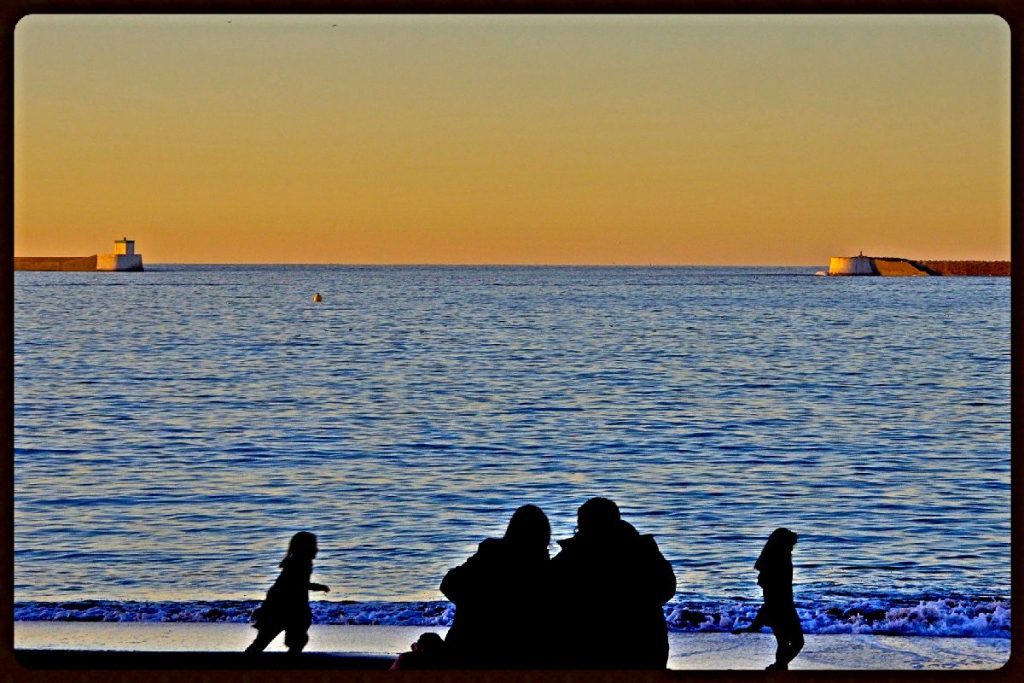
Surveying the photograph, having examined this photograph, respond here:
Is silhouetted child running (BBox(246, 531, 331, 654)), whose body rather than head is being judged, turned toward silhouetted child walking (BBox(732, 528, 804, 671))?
yes

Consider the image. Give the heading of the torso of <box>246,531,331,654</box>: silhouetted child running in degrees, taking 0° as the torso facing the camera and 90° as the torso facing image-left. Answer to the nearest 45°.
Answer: approximately 270°

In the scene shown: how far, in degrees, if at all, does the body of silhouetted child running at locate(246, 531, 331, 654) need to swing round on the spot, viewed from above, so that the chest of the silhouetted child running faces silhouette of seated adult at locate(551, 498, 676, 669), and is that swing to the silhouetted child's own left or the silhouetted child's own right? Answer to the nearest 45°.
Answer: approximately 45° to the silhouetted child's own right

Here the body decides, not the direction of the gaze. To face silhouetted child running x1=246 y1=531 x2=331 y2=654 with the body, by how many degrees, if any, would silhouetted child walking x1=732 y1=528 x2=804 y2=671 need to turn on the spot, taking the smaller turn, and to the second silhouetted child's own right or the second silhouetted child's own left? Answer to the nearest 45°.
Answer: approximately 180°

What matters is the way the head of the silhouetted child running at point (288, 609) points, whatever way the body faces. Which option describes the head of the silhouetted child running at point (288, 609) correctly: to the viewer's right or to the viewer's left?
to the viewer's right

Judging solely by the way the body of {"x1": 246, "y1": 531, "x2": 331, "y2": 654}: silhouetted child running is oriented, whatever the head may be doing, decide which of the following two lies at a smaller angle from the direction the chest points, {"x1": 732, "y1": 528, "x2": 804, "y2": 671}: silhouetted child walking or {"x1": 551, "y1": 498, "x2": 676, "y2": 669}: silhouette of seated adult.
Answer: the silhouetted child walking

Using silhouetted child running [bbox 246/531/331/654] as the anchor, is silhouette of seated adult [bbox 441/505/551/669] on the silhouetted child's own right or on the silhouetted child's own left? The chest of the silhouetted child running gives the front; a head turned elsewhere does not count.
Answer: on the silhouetted child's own right

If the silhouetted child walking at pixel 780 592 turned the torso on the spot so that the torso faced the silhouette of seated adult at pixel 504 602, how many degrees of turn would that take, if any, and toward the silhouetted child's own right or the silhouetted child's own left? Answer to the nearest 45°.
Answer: approximately 135° to the silhouetted child's own right

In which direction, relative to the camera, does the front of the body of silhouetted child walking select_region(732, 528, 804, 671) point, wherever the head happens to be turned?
to the viewer's right

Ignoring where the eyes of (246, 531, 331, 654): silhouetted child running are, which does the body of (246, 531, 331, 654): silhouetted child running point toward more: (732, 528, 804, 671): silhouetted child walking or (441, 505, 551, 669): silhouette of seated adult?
the silhouetted child walking

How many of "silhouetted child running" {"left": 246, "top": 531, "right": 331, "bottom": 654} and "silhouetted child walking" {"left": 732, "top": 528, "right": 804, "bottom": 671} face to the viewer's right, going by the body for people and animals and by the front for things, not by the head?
2
